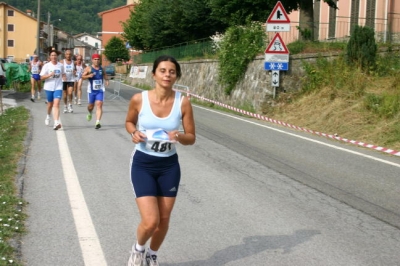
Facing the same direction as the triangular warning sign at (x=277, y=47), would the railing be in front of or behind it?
behind

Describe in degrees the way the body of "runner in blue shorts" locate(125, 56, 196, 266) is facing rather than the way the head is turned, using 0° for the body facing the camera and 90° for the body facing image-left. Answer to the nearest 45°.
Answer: approximately 0°

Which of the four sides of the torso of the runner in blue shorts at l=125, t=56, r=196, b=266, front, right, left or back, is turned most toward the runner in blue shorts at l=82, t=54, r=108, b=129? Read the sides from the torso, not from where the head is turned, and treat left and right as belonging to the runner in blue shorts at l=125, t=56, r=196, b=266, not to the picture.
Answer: back

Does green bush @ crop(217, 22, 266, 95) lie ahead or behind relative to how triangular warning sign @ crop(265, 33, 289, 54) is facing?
behind

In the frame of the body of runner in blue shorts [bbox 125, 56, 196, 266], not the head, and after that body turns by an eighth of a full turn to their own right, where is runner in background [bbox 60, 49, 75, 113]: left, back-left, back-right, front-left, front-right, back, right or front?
back-right

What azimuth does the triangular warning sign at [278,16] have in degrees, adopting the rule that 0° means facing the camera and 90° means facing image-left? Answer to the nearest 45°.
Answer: approximately 0°

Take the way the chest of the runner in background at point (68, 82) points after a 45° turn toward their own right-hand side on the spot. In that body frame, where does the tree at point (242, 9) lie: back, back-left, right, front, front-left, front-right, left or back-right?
back

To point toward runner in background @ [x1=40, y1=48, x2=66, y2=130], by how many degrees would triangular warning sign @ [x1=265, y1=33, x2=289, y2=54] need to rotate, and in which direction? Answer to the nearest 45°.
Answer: approximately 45° to its right
